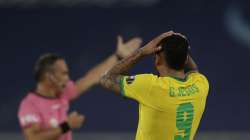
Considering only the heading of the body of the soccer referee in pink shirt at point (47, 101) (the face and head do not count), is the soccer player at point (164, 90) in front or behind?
in front

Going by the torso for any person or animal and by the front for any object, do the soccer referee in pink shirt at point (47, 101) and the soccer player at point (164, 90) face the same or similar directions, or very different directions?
very different directions

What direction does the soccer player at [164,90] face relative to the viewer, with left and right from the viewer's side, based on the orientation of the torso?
facing away from the viewer and to the left of the viewer

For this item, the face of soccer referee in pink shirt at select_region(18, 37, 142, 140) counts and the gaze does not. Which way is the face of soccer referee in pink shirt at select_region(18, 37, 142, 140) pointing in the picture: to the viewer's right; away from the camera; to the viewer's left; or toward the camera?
to the viewer's right

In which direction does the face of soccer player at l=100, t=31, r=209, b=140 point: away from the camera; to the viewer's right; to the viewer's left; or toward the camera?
away from the camera

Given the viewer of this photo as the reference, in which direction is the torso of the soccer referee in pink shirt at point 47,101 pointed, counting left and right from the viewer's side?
facing the viewer and to the right of the viewer

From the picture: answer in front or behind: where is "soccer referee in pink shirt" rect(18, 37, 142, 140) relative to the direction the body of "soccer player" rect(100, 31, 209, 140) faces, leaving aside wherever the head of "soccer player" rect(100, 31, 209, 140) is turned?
in front
